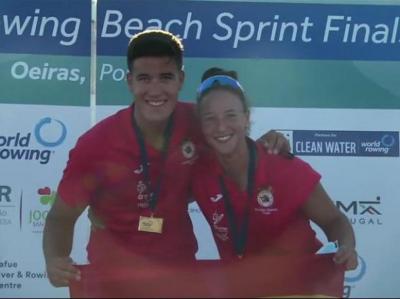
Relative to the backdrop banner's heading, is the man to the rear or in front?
in front

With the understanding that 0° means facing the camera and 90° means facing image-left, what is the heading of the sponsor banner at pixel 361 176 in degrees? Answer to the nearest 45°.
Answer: approximately 0°
